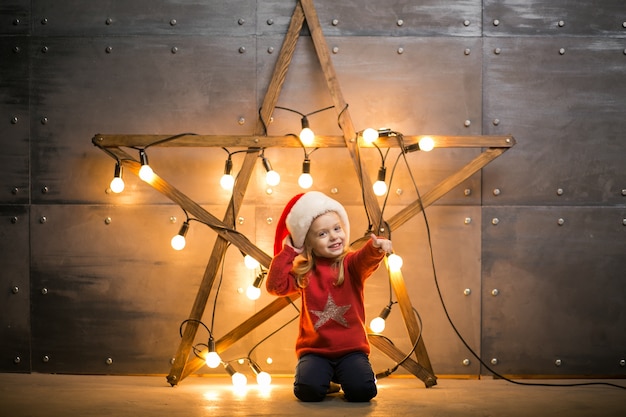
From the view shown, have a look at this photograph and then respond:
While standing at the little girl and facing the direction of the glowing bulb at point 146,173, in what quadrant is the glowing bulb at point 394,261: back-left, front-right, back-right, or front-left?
back-right

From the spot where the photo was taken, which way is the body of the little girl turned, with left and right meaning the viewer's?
facing the viewer

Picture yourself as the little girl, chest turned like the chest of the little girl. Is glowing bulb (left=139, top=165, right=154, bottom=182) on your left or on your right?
on your right

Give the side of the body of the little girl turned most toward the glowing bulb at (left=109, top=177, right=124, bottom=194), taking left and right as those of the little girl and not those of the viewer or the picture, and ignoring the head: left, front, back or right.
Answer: right
